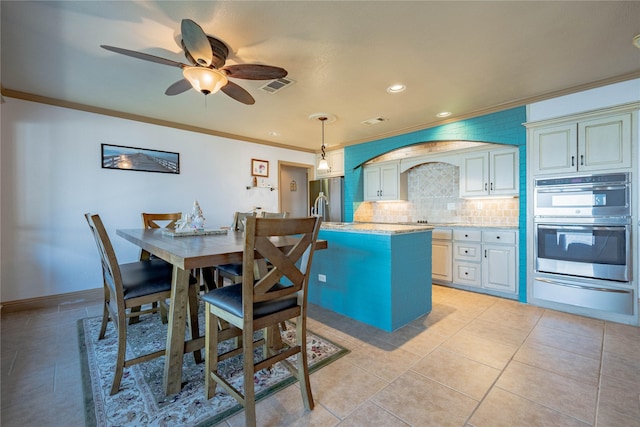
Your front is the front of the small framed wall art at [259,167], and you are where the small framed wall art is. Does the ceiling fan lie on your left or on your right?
on your right

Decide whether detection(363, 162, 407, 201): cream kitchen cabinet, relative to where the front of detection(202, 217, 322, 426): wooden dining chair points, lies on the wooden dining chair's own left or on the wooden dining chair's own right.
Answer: on the wooden dining chair's own right

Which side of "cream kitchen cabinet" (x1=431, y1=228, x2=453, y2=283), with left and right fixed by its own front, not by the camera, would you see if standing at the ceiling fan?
front

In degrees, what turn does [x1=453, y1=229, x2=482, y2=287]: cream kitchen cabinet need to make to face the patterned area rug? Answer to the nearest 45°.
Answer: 0° — it already faces it

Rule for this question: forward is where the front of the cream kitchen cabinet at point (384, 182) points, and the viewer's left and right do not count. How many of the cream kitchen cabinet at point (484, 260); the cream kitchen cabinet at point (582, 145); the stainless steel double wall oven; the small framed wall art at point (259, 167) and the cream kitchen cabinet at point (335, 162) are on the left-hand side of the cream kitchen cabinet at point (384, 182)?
3

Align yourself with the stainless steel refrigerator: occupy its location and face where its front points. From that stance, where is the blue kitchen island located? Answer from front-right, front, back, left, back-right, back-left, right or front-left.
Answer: front-left

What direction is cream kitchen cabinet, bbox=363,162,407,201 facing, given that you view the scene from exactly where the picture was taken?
facing the viewer and to the left of the viewer

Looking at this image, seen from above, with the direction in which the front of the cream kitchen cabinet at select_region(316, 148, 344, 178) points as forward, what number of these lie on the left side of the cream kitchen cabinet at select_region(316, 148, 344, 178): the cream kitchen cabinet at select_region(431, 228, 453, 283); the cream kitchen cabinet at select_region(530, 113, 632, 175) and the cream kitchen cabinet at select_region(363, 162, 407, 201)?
3

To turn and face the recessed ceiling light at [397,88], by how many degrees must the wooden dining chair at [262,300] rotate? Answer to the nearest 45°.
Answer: approximately 90° to its right

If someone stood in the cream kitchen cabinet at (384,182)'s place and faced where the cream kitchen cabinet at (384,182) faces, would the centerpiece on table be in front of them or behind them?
in front

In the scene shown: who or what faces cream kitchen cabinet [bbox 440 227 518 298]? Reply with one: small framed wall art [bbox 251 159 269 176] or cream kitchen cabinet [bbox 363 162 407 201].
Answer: the small framed wall art

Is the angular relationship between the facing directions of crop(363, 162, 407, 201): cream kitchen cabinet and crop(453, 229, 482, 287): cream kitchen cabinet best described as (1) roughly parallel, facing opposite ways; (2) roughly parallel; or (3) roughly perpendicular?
roughly parallel

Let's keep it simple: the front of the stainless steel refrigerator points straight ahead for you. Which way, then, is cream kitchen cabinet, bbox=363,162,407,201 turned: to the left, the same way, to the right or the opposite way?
the same way

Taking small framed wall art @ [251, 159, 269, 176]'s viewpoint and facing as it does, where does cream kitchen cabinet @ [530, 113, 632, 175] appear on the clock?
The cream kitchen cabinet is roughly at 12 o'clock from the small framed wall art.

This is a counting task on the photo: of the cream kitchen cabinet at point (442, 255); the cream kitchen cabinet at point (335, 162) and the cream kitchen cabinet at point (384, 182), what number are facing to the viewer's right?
0

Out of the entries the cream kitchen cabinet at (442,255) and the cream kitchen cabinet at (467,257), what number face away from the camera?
0

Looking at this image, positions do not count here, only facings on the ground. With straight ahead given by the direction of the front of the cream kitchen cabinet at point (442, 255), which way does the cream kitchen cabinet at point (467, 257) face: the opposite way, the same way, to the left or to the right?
the same way

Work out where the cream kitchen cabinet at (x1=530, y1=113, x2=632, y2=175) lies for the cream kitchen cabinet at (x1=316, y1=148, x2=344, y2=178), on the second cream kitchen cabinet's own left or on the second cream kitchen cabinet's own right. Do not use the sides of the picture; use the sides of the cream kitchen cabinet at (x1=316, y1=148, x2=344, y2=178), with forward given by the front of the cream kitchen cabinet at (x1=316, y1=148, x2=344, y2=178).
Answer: on the second cream kitchen cabinet's own left

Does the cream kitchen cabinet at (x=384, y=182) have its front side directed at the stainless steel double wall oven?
no

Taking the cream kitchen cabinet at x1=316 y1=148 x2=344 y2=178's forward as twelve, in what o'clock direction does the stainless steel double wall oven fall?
The stainless steel double wall oven is roughly at 9 o'clock from the cream kitchen cabinet.
